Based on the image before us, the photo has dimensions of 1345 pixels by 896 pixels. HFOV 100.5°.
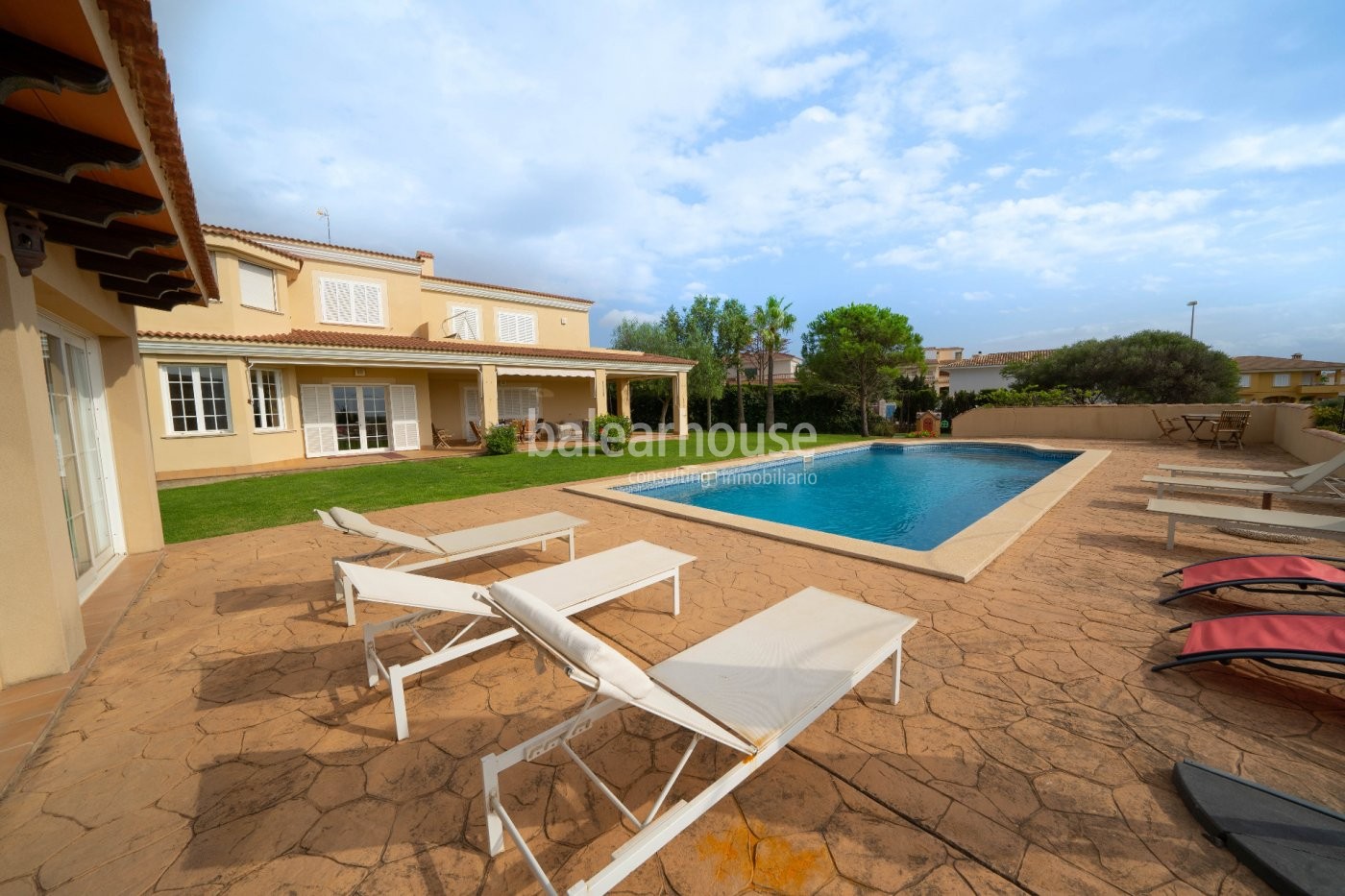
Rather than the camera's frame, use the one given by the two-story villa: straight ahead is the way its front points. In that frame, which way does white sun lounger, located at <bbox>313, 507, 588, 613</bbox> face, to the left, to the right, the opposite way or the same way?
to the left

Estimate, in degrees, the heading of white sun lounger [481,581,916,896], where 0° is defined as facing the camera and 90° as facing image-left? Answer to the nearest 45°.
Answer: approximately 225°

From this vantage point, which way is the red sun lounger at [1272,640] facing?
to the viewer's left

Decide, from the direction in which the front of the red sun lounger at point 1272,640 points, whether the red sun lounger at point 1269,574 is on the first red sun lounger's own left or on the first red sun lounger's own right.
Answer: on the first red sun lounger's own right

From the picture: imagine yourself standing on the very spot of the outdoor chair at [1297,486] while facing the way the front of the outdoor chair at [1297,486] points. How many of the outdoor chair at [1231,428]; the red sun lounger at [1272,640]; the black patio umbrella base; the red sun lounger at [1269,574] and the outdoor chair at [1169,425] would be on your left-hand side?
3

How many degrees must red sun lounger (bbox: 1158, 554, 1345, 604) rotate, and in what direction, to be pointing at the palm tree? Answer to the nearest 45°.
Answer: approximately 45° to its right

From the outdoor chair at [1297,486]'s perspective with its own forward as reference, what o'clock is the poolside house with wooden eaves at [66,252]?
The poolside house with wooden eaves is roughly at 10 o'clock from the outdoor chair.

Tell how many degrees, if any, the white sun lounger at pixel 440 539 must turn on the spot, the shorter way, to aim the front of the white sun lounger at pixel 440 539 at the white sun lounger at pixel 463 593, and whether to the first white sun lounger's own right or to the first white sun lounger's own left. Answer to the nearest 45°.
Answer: approximately 135° to the first white sun lounger's own right

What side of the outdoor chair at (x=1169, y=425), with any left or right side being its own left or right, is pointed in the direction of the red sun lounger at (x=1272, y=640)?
right

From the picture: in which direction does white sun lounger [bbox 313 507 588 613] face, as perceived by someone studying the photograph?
facing away from the viewer and to the right of the viewer
